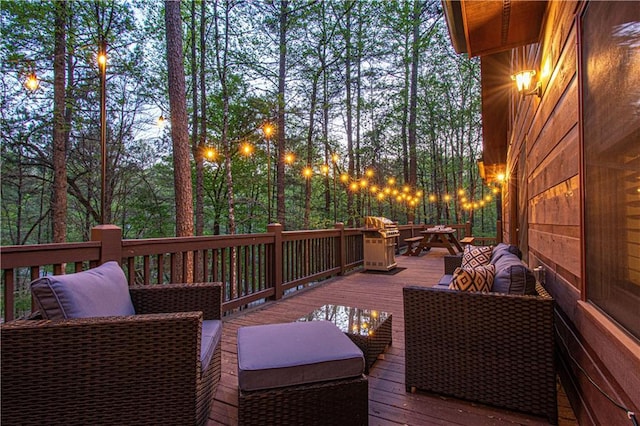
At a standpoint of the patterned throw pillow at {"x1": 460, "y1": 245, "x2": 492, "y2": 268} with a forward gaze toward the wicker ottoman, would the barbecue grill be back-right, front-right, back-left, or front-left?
back-right

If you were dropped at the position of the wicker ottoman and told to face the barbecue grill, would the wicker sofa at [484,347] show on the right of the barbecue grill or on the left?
right

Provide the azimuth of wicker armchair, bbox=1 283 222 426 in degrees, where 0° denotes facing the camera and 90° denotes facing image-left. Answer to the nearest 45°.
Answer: approximately 270°

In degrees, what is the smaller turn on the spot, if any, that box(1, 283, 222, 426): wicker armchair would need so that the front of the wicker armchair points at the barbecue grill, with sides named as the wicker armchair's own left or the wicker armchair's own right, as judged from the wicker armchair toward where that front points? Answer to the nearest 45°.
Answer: approximately 45° to the wicker armchair's own left

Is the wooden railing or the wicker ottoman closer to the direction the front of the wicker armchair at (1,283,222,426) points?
the wicker ottoman

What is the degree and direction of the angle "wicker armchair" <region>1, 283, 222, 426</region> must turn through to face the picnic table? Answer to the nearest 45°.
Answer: approximately 45° to its left

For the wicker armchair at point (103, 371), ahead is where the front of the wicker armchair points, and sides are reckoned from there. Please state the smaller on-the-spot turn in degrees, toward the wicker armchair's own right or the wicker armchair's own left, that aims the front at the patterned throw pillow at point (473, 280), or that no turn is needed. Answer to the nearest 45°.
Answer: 0° — it already faces it

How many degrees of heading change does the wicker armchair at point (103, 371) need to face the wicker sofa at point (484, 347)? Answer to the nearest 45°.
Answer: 0° — it already faces it
